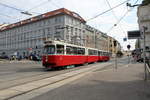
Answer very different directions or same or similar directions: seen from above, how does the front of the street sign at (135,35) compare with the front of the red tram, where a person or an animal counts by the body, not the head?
same or similar directions

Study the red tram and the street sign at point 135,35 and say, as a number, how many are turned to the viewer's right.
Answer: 0

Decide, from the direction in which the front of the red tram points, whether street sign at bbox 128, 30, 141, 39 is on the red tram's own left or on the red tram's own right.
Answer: on the red tram's own left

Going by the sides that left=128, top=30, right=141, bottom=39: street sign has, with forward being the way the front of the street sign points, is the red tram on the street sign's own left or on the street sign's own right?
on the street sign's own right

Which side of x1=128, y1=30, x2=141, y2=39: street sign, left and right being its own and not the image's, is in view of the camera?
front
